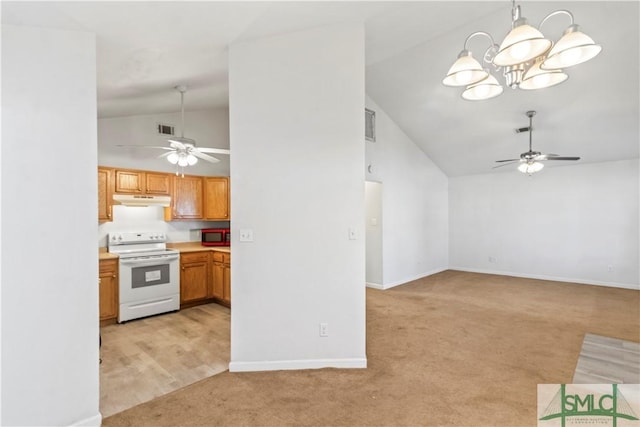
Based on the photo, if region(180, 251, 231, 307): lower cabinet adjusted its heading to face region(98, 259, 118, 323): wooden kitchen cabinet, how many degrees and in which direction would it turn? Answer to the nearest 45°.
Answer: approximately 90° to its right

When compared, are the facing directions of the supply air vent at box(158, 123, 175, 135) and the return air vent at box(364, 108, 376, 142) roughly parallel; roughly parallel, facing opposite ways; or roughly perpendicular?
roughly perpendicular
